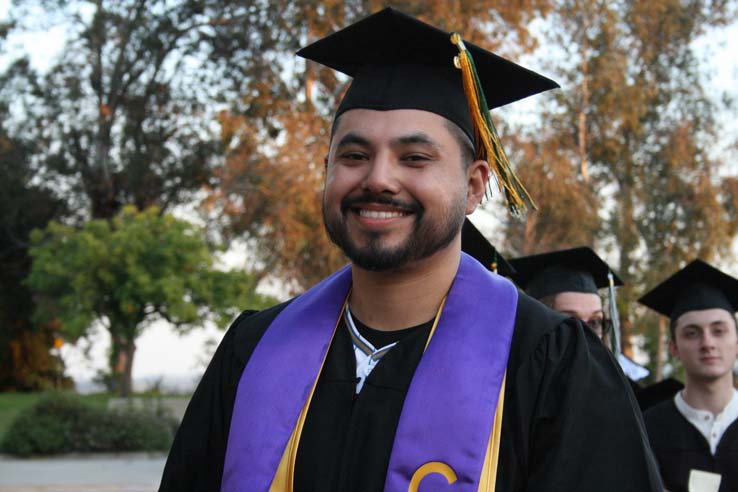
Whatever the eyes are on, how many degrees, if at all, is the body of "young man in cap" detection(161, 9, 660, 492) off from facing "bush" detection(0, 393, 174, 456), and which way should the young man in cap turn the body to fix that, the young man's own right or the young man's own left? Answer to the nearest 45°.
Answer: approximately 135° to the young man's own right

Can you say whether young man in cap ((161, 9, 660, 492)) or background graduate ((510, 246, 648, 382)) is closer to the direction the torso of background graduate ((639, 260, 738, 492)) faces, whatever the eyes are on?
the young man in cap

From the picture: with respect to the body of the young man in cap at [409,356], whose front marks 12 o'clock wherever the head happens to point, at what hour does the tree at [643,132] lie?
The tree is roughly at 5 o'clock from the young man in cap.

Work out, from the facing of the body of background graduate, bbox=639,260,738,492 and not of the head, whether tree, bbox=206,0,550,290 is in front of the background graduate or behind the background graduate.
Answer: behind

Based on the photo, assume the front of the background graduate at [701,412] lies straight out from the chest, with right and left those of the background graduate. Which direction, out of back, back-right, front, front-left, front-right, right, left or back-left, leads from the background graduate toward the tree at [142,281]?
back-right

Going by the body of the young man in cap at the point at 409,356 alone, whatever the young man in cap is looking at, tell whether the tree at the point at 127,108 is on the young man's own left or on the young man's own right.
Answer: on the young man's own right

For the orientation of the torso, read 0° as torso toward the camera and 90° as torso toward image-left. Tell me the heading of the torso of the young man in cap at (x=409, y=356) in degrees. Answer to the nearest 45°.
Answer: approximately 45°

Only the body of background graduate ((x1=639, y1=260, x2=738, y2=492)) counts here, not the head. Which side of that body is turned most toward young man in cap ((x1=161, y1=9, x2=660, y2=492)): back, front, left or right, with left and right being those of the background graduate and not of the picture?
front

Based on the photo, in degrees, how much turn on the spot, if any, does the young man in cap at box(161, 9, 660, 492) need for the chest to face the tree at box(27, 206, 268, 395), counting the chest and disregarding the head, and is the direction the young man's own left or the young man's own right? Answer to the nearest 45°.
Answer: approximately 135° to the young man's own right

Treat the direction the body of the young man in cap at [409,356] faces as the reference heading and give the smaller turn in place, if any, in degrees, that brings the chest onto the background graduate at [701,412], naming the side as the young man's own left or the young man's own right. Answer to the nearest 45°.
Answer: approximately 180°

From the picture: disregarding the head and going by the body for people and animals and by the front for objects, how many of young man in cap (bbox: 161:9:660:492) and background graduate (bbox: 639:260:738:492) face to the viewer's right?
0
